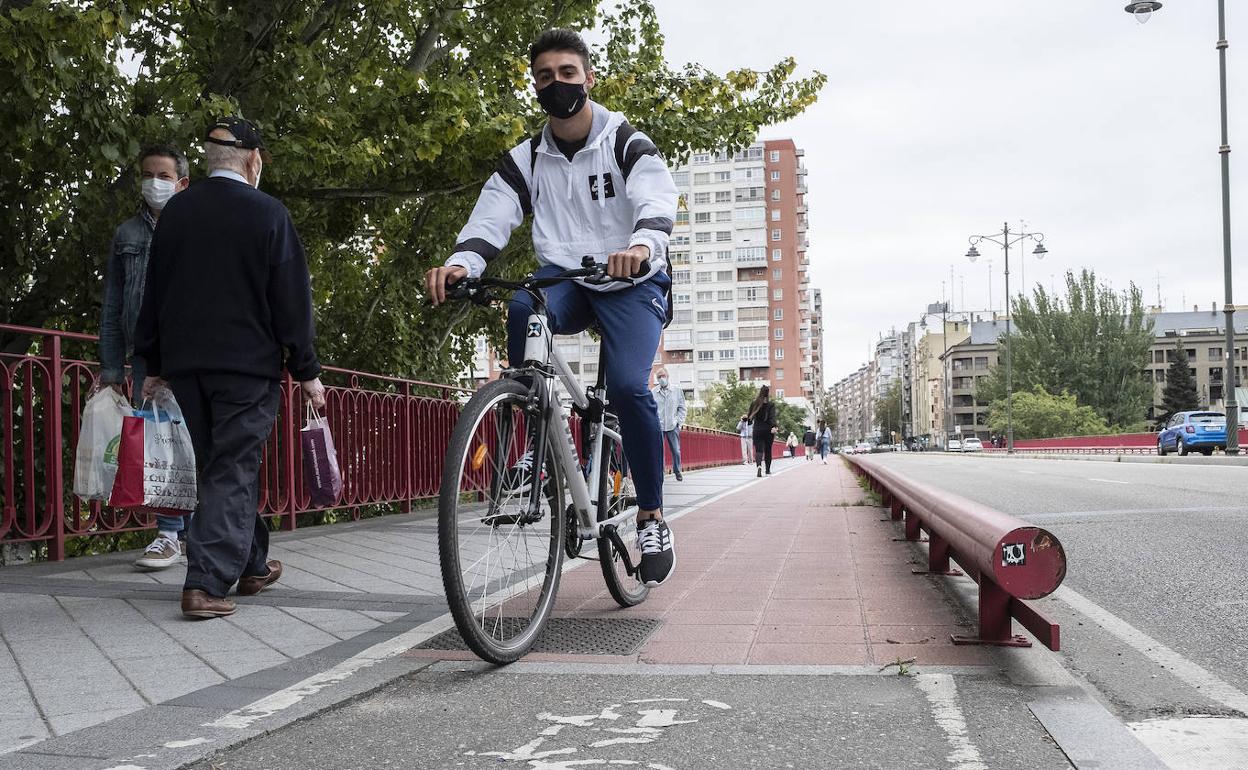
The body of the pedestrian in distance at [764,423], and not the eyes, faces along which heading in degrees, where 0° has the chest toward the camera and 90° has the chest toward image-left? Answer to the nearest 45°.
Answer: approximately 180°

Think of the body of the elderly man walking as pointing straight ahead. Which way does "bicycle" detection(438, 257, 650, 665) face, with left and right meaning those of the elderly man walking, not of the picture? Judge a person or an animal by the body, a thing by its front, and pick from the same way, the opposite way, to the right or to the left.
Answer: the opposite way

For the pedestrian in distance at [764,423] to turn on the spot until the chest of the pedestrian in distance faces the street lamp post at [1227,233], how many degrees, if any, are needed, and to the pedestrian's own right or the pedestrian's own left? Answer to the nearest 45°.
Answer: approximately 90° to the pedestrian's own right

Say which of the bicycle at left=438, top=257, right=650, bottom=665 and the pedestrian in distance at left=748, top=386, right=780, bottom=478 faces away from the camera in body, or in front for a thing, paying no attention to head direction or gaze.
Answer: the pedestrian in distance

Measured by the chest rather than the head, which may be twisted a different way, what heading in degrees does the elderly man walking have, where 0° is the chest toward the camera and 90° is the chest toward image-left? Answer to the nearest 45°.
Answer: approximately 225°

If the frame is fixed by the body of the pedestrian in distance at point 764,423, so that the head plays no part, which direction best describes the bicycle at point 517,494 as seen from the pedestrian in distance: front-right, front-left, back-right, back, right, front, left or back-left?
back

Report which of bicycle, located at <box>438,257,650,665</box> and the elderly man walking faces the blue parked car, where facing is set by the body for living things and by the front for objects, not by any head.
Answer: the elderly man walking

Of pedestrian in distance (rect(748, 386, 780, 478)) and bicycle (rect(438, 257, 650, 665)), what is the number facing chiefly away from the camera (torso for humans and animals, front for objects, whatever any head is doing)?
1

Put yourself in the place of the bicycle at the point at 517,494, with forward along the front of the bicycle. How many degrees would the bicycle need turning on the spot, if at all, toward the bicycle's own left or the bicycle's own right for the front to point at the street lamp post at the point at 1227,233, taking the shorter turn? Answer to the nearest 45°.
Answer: approximately 180°

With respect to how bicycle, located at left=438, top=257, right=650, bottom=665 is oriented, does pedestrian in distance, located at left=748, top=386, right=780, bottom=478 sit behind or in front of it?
behind
